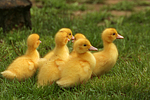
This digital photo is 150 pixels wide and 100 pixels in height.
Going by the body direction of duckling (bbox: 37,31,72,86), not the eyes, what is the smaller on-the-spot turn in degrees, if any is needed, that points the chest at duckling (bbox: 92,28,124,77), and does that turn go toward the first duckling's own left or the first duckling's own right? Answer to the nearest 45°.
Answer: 0° — it already faces it

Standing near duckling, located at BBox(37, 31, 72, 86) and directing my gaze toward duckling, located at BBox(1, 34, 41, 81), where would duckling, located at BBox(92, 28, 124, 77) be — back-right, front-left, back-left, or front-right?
back-right

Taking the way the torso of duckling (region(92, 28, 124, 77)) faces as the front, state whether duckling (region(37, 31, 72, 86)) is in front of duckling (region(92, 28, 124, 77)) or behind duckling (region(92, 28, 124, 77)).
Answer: behind

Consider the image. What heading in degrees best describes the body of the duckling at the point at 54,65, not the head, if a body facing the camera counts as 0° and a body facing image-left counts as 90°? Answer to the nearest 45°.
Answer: approximately 225°

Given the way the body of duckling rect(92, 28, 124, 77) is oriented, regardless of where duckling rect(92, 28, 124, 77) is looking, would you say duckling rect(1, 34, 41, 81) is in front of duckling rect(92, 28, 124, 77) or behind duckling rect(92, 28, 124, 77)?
behind

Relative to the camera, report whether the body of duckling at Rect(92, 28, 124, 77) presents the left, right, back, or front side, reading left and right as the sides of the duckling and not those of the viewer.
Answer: right
